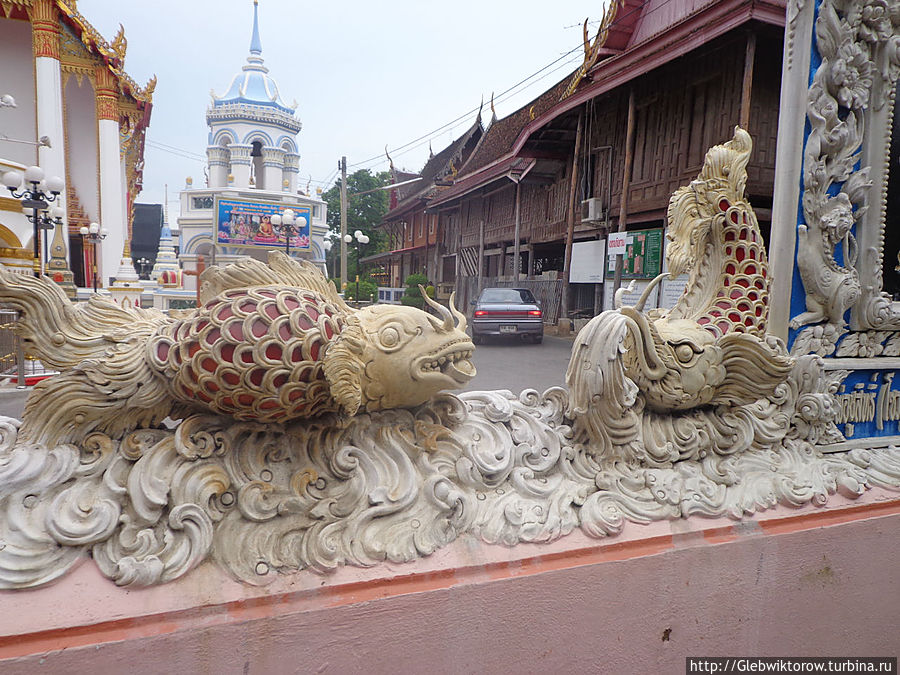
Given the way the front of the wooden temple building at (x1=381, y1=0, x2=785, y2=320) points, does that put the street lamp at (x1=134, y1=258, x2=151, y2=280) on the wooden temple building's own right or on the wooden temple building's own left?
on the wooden temple building's own right

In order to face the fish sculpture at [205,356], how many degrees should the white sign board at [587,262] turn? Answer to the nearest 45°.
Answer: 0° — it already faces it

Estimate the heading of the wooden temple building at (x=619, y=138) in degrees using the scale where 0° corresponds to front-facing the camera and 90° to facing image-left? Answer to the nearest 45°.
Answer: approximately 45°

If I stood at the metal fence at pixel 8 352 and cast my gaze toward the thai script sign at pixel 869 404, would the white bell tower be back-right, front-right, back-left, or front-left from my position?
back-left

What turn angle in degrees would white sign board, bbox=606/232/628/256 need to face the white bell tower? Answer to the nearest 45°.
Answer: approximately 135° to its right

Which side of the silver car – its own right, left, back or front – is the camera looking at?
back

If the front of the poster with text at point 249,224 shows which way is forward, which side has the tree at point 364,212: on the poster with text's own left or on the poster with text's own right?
on the poster with text's own left

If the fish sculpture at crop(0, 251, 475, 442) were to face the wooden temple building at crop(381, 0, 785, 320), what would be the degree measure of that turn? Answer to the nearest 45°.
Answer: approximately 45° to its left

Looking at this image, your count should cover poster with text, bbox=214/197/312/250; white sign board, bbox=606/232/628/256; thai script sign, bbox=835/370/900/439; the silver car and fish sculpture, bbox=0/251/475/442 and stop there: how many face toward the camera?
3

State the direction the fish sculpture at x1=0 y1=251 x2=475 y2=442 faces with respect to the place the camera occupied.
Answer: facing to the right of the viewer
